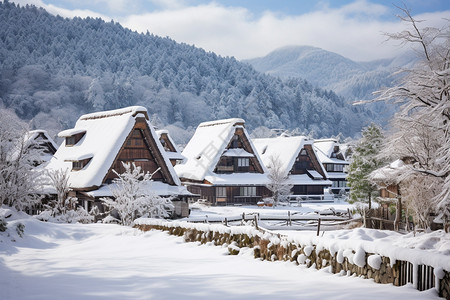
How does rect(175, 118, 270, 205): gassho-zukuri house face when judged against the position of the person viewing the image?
facing the viewer and to the right of the viewer

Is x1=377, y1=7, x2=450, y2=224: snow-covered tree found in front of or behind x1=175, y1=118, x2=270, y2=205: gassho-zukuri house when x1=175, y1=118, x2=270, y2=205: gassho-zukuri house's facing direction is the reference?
in front

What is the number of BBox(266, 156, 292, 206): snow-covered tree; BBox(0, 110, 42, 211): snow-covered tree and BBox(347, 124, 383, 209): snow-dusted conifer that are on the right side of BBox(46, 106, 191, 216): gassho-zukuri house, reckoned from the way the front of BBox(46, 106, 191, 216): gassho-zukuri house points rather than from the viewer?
1

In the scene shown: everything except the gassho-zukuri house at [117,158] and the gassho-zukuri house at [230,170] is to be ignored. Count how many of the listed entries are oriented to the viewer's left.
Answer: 0

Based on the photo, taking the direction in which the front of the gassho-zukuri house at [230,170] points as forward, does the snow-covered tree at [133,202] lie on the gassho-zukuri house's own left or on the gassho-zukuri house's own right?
on the gassho-zukuri house's own right

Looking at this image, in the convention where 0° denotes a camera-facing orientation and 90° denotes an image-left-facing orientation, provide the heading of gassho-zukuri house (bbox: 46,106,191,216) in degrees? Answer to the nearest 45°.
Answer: approximately 315°

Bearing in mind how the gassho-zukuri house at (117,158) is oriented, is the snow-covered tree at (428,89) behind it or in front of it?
in front

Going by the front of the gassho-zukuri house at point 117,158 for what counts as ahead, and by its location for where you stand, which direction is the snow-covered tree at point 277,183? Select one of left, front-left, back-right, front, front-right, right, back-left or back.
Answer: left

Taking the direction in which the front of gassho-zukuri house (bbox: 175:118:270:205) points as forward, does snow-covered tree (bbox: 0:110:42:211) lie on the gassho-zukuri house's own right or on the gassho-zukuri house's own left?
on the gassho-zukuri house's own right
